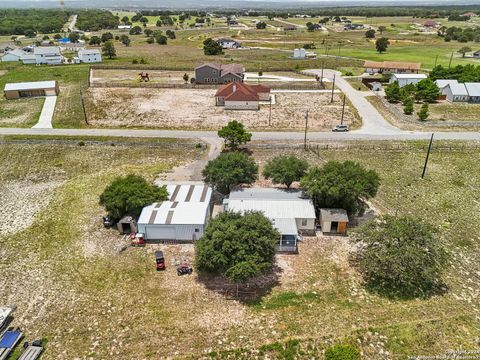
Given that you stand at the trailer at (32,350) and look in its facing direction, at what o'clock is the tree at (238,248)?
The tree is roughly at 2 o'clock from the trailer.

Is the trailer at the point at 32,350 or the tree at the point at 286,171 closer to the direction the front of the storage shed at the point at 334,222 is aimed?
the trailer

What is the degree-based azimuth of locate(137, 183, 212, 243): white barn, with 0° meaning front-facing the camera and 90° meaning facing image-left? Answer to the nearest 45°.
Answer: approximately 0°

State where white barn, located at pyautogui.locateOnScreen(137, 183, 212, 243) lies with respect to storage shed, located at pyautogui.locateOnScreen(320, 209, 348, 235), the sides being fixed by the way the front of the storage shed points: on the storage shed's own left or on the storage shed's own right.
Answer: on the storage shed's own right

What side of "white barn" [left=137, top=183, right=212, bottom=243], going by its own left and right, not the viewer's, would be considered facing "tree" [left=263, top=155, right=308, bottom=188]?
left

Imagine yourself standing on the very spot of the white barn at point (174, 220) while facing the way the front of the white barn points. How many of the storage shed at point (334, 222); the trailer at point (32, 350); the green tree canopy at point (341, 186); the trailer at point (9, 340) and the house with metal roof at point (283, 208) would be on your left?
3

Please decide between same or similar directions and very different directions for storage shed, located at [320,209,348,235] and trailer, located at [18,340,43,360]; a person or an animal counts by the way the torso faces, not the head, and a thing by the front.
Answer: very different directions

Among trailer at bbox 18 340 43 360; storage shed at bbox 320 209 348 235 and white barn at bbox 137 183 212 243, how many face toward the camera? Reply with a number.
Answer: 2

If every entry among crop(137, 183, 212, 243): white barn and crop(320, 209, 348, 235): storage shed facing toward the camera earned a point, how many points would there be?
2

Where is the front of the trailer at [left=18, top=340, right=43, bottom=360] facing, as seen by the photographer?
facing away from the viewer and to the right of the viewer
